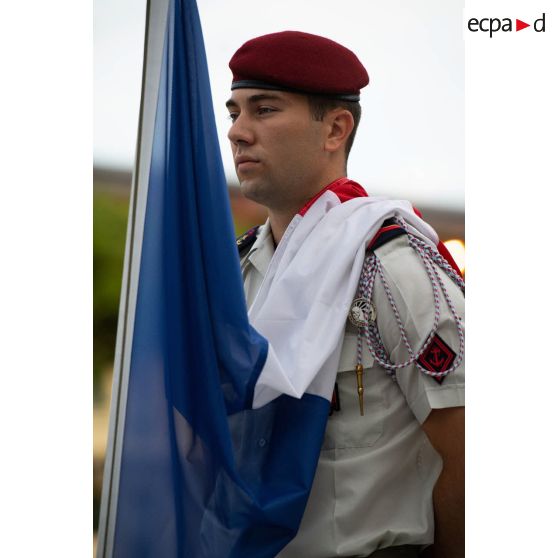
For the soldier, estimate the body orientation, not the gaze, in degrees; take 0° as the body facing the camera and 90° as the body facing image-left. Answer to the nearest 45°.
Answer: approximately 45°
